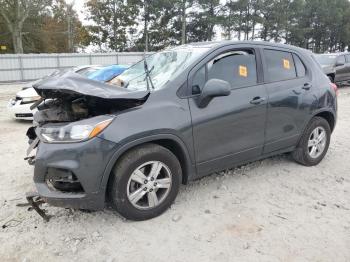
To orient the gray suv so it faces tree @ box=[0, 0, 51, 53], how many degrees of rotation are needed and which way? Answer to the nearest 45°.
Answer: approximately 90° to its right

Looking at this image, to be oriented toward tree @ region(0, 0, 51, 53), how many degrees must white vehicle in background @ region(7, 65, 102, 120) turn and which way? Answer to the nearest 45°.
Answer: approximately 135° to its right

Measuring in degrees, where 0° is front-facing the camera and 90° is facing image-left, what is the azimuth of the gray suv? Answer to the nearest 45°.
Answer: approximately 45°

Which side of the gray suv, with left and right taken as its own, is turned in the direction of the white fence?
right

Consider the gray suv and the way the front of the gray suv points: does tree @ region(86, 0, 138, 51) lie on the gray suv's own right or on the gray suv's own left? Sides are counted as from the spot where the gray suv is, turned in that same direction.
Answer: on the gray suv's own right

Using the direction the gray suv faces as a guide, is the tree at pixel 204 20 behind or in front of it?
behind

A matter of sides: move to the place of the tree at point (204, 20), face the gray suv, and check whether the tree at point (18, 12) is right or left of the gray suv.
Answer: right

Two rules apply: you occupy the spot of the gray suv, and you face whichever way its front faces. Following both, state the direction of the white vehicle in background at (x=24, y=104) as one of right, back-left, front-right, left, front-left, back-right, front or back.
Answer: right

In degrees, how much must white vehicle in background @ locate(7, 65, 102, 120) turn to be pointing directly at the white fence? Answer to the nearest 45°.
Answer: approximately 135° to its right

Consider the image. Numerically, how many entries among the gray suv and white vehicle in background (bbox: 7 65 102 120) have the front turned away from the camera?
0
